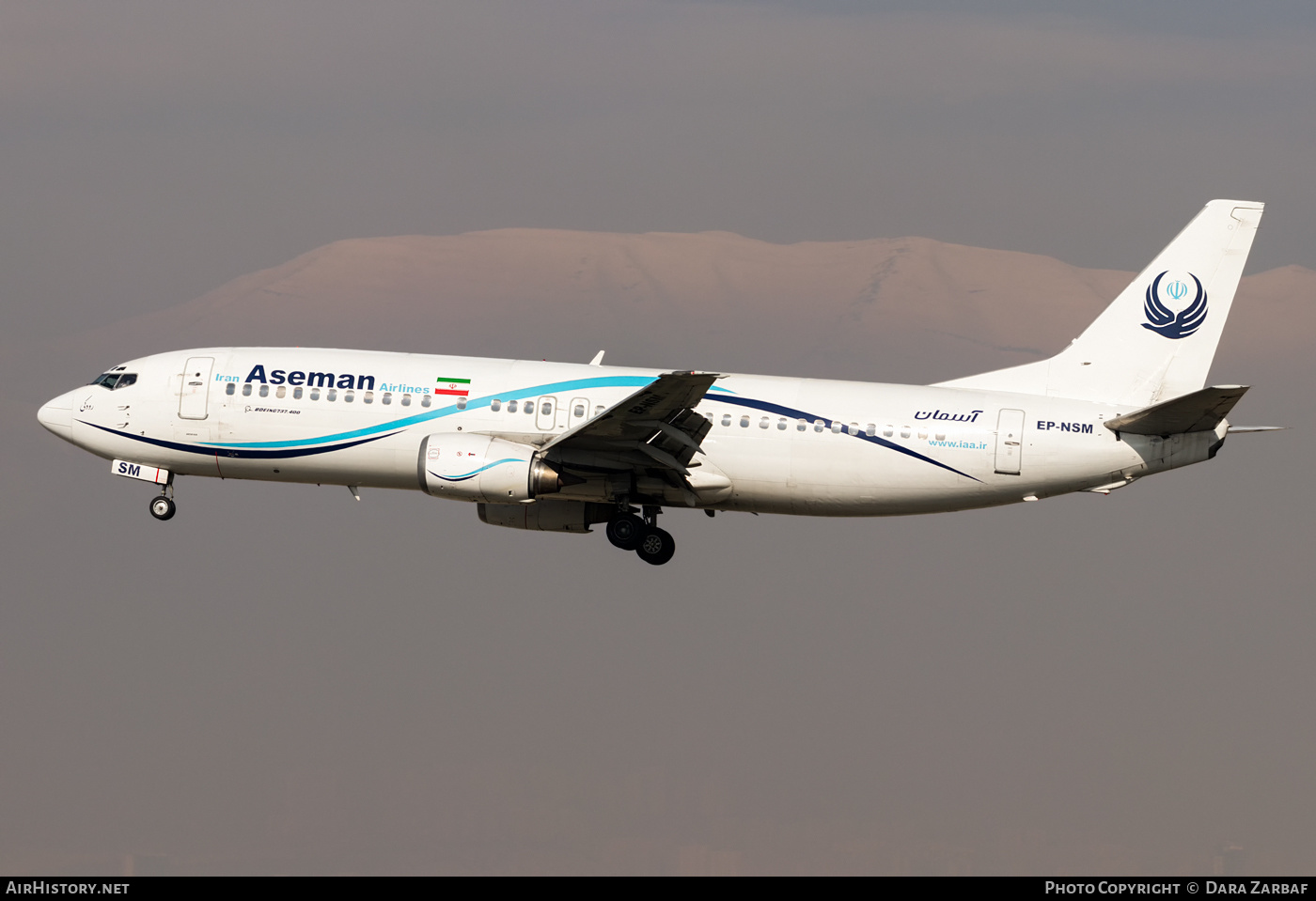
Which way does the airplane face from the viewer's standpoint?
to the viewer's left
